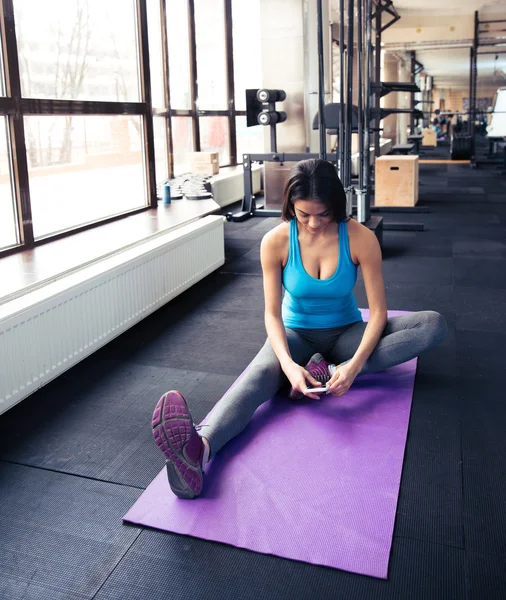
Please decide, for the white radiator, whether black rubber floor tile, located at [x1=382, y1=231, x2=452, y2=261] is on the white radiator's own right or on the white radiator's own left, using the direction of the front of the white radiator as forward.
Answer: on the white radiator's own left

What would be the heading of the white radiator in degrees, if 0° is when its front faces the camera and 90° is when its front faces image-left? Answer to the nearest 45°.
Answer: approximately 315°

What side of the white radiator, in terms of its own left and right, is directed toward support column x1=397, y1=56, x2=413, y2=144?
left

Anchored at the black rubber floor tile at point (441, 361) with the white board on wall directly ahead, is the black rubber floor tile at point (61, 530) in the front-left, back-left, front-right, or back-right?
back-left

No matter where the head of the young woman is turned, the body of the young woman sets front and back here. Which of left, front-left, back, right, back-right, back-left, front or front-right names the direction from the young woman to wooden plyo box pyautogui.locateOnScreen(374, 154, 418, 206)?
back
